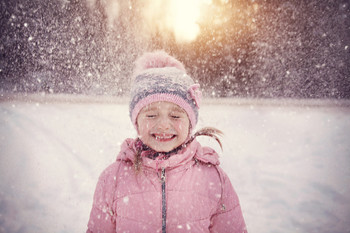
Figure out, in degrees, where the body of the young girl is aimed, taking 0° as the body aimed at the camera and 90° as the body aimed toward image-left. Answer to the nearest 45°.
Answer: approximately 0°
